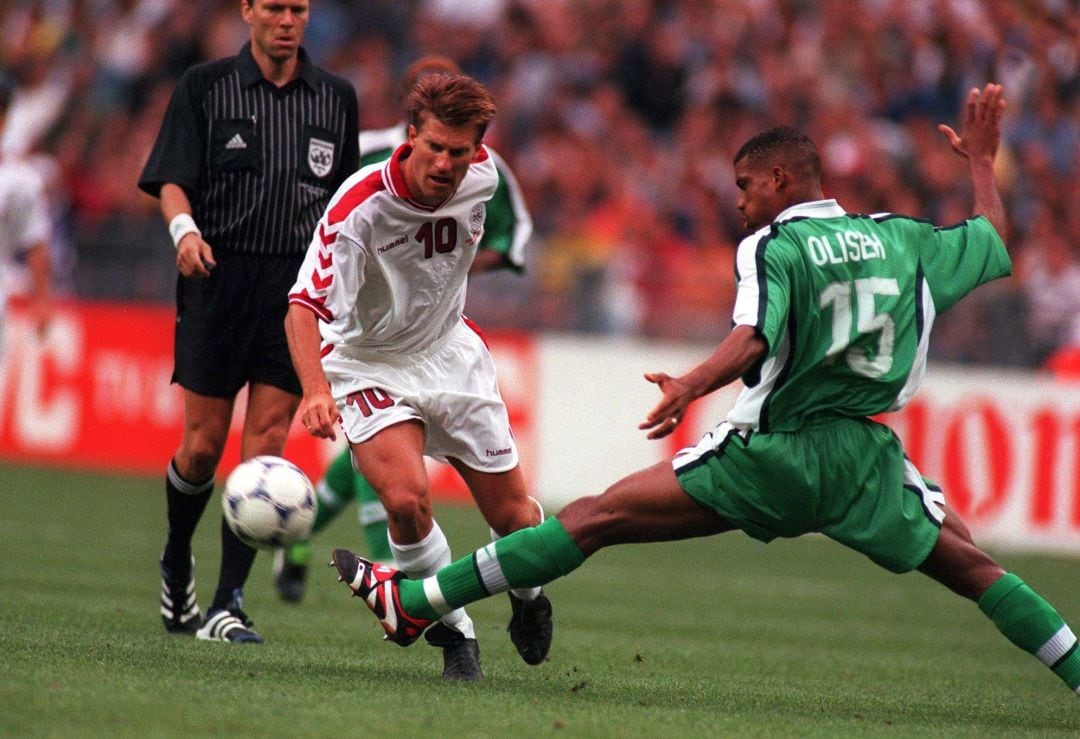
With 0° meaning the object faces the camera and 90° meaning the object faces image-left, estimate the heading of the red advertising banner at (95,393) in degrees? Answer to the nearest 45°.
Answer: approximately 0°

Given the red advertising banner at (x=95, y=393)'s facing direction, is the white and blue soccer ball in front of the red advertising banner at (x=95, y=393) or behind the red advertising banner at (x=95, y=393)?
in front
